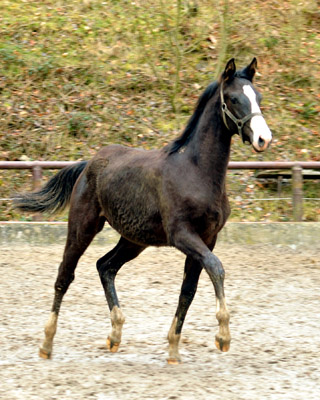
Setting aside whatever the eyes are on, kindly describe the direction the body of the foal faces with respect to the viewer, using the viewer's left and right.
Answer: facing the viewer and to the right of the viewer
